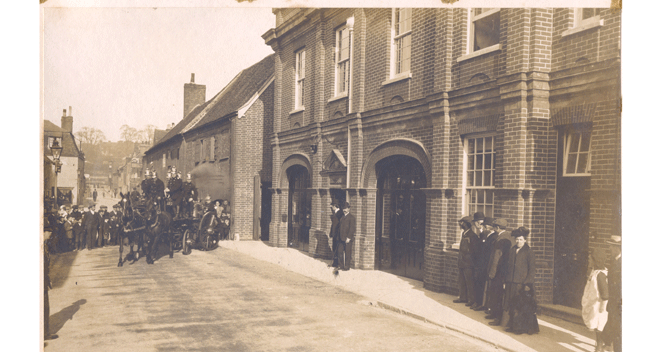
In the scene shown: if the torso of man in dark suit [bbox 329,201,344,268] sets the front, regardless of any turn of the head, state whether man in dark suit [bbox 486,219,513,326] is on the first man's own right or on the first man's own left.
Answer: on the first man's own left

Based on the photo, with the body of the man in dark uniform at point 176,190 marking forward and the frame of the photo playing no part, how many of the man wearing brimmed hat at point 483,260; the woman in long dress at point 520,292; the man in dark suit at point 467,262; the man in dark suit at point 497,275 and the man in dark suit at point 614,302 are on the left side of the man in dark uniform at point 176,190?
5

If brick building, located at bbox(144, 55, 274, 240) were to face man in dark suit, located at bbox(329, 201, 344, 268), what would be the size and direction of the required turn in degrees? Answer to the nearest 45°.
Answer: approximately 90° to its left

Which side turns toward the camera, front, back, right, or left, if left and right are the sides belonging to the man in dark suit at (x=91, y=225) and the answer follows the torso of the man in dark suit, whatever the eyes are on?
front

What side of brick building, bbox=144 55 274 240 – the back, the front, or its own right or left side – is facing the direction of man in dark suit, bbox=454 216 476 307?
left

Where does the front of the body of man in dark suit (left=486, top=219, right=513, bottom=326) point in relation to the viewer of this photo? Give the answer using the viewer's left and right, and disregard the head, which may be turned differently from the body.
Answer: facing to the left of the viewer

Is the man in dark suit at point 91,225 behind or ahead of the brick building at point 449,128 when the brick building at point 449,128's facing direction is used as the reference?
ahead

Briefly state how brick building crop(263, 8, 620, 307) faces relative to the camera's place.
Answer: facing the viewer and to the left of the viewer

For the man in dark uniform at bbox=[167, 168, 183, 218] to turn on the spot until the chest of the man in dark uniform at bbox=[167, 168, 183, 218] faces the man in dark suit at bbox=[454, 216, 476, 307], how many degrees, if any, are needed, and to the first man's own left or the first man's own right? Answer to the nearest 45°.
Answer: approximately 90° to the first man's own left

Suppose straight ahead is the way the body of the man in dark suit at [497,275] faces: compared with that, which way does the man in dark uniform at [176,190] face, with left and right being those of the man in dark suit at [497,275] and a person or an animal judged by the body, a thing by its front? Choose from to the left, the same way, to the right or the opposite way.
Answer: to the left

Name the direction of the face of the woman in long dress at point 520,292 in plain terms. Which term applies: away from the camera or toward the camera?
toward the camera

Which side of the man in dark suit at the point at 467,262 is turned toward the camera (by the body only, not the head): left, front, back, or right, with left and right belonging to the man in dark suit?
left
